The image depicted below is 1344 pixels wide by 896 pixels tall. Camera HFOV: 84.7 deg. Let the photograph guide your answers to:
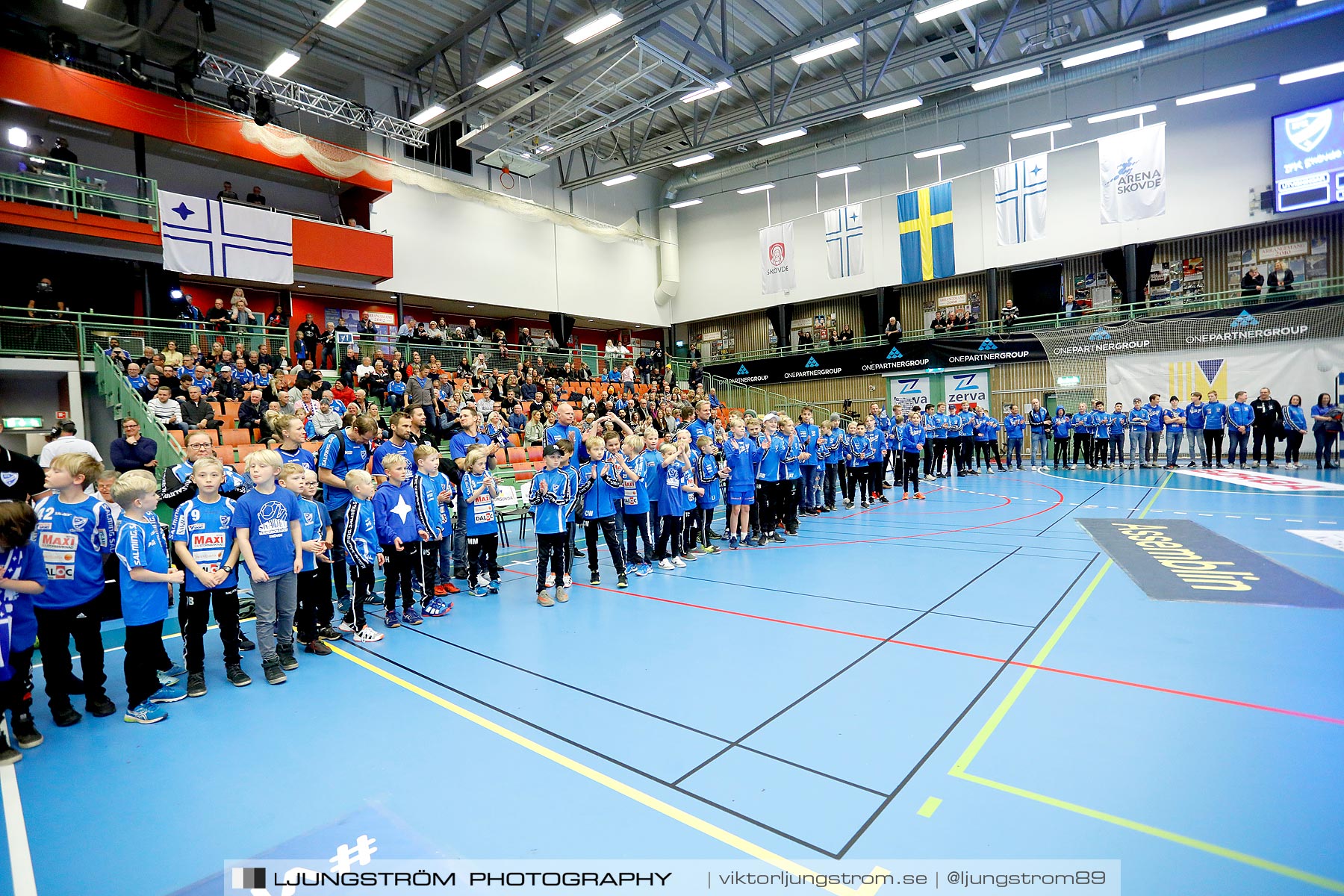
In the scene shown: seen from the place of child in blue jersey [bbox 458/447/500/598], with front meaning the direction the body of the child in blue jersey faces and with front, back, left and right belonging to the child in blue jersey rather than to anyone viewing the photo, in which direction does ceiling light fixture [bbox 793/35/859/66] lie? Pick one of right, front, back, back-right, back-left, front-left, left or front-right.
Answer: left

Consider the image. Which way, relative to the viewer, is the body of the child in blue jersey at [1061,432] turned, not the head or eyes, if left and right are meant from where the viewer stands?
facing the viewer

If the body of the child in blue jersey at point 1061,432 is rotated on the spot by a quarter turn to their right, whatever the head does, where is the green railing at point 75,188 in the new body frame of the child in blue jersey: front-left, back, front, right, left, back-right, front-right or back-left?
front-left

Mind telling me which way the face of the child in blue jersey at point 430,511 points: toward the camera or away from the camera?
toward the camera

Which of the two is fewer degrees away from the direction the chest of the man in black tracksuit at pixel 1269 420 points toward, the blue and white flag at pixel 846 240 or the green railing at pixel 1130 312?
the blue and white flag

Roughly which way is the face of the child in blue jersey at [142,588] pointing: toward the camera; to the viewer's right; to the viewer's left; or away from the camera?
to the viewer's right

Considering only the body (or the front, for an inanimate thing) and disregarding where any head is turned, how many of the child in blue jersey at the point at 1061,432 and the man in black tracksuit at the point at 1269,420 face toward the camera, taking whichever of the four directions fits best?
2

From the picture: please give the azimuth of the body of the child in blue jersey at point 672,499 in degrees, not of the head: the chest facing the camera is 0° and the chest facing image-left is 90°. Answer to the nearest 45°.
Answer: approximately 315°

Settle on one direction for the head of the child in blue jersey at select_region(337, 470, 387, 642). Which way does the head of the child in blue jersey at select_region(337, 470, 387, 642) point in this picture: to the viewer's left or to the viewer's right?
to the viewer's right

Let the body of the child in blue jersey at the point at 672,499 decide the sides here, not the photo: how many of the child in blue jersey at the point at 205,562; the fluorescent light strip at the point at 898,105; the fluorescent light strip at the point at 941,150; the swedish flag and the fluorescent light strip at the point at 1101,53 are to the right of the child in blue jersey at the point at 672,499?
1

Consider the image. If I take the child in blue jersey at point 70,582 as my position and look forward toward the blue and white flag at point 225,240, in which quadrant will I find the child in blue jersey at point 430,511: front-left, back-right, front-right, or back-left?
front-right
